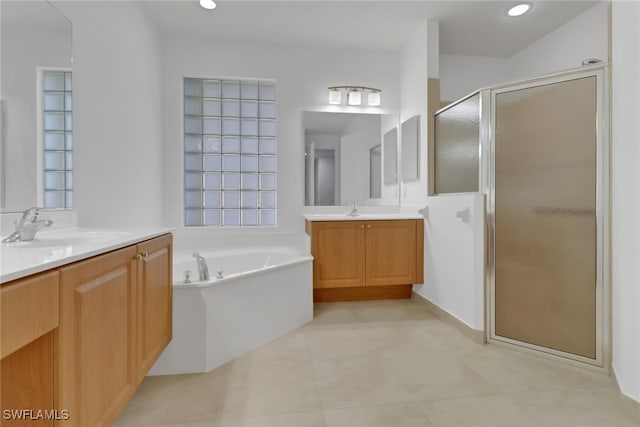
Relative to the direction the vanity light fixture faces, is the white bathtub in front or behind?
in front

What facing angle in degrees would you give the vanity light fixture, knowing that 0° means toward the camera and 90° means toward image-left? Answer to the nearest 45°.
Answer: approximately 0°

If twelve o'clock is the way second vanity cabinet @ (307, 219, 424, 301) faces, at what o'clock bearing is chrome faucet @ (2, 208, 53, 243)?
The chrome faucet is roughly at 1 o'clock from the second vanity cabinet.

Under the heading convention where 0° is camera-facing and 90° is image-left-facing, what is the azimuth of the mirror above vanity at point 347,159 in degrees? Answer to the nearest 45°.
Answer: approximately 0°

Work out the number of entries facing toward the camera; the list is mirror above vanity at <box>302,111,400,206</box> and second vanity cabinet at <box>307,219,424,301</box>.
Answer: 2

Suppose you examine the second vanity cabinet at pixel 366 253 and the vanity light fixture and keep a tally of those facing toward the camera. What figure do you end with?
2

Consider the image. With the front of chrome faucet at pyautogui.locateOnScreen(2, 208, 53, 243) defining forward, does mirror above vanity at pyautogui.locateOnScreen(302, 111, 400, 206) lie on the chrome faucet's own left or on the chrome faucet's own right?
on the chrome faucet's own left

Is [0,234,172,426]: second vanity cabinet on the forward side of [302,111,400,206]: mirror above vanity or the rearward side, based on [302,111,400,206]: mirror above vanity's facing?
on the forward side
